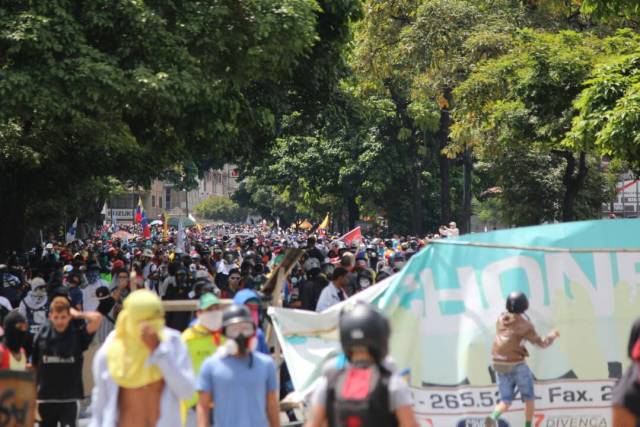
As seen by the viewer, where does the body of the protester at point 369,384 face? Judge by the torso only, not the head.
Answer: away from the camera

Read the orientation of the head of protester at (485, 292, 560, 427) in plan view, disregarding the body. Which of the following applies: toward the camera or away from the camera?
away from the camera

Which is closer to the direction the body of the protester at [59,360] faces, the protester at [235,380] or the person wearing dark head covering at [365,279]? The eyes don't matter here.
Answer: the protester

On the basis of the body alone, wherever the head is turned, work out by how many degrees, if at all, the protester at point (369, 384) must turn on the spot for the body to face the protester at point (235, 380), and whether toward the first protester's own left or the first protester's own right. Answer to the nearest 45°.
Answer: approximately 45° to the first protester's own left

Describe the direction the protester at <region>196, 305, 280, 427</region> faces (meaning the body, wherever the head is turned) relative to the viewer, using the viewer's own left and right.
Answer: facing the viewer

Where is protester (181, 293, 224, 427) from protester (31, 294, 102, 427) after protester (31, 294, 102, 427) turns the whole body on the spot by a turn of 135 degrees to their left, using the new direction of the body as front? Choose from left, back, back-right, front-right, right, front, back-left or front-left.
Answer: right

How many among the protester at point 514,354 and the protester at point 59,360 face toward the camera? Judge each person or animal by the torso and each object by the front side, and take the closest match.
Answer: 1

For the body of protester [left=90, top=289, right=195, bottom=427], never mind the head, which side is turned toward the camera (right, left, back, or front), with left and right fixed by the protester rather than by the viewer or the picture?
front

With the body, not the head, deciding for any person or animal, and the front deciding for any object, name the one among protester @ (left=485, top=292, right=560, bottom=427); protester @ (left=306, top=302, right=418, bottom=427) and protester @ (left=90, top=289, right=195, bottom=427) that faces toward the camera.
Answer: protester @ (left=90, top=289, right=195, bottom=427)

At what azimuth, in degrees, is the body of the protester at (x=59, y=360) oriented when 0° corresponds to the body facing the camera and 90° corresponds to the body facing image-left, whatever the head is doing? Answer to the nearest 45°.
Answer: approximately 0°

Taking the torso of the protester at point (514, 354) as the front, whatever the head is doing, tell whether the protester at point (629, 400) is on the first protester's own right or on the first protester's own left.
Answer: on the first protester's own right

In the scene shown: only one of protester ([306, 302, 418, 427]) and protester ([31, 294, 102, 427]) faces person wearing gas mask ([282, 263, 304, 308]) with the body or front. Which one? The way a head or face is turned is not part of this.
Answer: protester ([306, 302, 418, 427])

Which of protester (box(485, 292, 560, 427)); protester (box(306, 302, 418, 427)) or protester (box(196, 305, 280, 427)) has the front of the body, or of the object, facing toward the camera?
protester (box(196, 305, 280, 427))

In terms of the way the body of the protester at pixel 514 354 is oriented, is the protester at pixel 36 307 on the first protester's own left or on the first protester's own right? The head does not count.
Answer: on the first protester's own left

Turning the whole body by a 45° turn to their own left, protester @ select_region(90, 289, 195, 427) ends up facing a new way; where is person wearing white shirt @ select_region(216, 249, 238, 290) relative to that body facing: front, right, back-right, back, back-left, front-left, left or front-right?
back-left
